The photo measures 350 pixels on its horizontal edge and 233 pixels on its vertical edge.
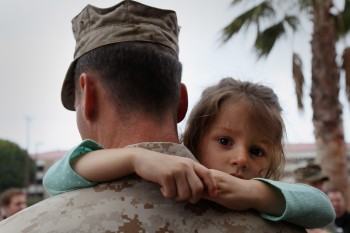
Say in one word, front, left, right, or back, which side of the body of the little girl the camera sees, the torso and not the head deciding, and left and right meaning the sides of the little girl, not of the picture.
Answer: front

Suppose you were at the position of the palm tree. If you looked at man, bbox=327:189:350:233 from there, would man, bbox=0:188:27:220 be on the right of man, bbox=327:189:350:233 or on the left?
right

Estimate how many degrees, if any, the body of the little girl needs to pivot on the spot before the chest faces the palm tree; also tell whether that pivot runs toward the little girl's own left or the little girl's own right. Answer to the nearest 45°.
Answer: approximately 180°

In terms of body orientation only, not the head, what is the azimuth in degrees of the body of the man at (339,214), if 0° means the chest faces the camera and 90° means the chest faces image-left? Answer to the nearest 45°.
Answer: approximately 45°

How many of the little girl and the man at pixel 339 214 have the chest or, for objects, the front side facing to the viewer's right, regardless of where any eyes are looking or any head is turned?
0

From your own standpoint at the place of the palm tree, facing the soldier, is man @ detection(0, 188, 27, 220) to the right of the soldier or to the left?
right

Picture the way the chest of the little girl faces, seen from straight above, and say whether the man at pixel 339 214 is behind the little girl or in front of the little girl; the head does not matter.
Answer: behind

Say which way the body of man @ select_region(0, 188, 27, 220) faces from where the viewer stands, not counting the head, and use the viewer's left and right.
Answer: facing the viewer and to the right of the viewer
